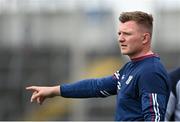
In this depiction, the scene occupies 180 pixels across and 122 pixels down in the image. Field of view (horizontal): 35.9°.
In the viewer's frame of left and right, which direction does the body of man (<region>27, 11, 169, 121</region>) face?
facing the viewer and to the left of the viewer
